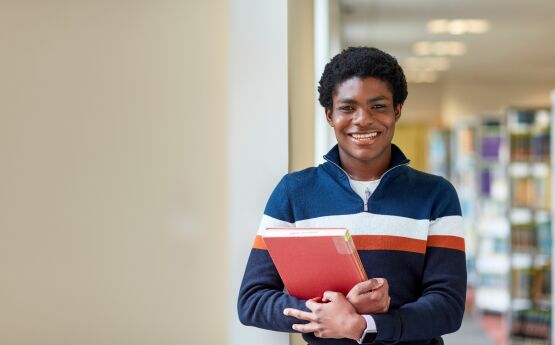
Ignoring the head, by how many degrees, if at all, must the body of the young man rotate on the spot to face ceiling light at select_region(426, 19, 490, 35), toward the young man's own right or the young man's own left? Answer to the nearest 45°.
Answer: approximately 180°

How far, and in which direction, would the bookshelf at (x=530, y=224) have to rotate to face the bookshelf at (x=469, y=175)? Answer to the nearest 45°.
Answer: approximately 180°

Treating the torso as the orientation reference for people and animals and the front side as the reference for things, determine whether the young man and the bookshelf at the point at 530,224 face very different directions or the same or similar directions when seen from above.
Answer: same or similar directions

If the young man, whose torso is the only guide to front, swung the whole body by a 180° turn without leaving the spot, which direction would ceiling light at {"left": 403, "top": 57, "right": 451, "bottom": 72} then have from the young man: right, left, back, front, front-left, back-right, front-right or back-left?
front

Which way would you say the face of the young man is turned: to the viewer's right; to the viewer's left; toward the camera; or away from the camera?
toward the camera

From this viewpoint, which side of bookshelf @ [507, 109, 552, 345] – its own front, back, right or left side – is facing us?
front

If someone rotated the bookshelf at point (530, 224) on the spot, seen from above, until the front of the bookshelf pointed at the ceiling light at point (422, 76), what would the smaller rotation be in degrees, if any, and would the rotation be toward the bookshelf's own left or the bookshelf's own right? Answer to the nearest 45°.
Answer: approximately 180°

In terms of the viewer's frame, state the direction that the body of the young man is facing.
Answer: toward the camera

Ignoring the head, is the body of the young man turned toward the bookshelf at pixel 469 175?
no

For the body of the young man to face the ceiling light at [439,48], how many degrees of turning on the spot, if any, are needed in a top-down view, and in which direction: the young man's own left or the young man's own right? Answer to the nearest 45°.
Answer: approximately 180°

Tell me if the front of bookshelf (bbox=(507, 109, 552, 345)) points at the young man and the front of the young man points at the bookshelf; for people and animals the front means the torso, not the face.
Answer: no

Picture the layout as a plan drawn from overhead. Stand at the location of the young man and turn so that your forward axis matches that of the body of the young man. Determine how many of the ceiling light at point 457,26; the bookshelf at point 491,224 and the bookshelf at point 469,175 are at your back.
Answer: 3

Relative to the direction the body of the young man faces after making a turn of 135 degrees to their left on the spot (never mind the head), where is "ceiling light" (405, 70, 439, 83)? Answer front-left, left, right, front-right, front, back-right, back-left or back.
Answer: front-left

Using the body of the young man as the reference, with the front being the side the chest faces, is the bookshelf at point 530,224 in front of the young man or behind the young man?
behind
